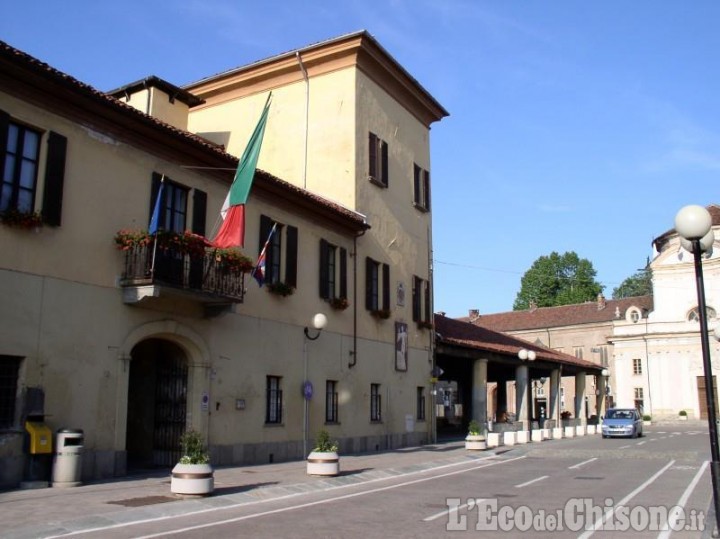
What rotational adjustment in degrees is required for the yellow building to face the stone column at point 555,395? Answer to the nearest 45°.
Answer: approximately 90° to its left

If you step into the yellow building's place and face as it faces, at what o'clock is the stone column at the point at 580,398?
The stone column is roughly at 9 o'clock from the yellow building.

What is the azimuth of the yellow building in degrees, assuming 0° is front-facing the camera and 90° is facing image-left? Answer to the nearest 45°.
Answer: approximately 315°

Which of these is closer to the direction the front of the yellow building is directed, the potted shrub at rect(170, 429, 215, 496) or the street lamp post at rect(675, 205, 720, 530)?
the street lamp post

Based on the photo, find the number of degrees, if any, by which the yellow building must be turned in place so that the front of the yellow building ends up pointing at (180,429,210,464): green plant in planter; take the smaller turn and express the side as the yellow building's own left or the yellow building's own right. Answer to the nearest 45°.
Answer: approximately 45° to the yellow building's own right

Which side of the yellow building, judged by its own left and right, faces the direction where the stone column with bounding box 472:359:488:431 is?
left

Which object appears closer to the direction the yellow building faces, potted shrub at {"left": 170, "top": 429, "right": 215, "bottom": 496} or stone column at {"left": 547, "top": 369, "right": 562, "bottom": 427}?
the potted shrub

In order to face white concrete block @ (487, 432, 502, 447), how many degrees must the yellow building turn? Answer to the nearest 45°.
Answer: approximately 90° to its left
